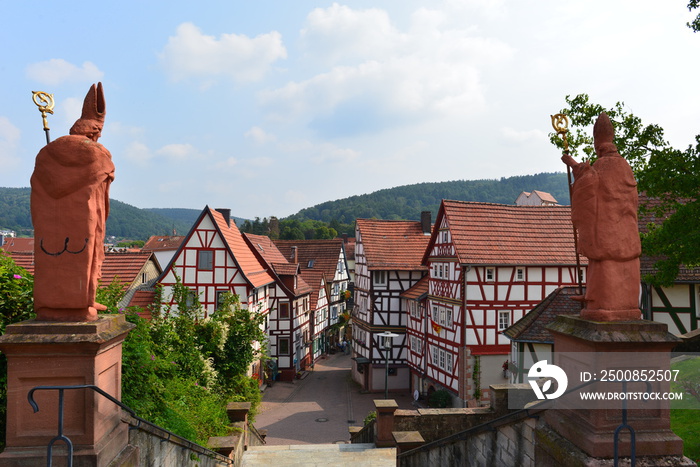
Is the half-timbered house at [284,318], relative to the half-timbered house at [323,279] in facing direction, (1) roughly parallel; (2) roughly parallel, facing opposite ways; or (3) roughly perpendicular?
roughly parallel

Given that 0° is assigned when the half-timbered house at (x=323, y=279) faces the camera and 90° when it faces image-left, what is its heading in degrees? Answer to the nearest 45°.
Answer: approximately 315°

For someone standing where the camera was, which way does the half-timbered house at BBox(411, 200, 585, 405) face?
facing the viewer and to the left of the viewer

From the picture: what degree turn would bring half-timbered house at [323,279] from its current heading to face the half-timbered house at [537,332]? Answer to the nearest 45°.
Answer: approximately 45° to its right

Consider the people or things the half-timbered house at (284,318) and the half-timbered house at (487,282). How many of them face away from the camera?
0

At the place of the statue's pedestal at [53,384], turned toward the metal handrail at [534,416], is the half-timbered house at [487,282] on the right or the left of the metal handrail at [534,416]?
left

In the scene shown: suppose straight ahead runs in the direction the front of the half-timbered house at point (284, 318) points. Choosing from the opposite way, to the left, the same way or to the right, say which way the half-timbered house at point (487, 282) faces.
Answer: to the right

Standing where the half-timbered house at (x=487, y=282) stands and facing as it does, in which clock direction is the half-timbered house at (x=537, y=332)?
the half-timbered house at (x=537, y=332) is roughly at 10 o'clock from the half-timbered house at (x=487, y=282).

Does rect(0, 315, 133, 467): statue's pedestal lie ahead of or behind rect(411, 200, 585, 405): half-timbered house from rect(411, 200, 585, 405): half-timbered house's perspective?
ahead

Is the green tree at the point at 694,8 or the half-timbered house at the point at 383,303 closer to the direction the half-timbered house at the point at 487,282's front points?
the green tree

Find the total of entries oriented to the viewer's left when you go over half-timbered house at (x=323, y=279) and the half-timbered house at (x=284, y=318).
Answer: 0
